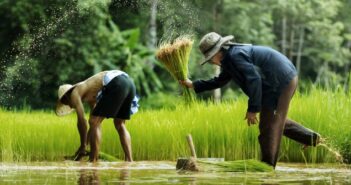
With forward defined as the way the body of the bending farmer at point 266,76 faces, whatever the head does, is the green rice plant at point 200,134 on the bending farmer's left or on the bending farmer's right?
on the bending farmer's right

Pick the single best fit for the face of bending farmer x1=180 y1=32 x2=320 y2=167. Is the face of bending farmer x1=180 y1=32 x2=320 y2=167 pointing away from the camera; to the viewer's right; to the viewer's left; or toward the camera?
to the viewer's left

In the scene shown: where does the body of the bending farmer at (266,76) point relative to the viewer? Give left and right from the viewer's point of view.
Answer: facing to the left of the viewer

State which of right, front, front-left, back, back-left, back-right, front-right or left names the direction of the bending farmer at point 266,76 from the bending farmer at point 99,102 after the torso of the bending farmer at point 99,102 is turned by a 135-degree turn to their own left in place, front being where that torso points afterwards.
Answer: front

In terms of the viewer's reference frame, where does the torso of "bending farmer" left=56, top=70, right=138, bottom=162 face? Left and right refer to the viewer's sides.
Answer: facing to the left of the viewer
